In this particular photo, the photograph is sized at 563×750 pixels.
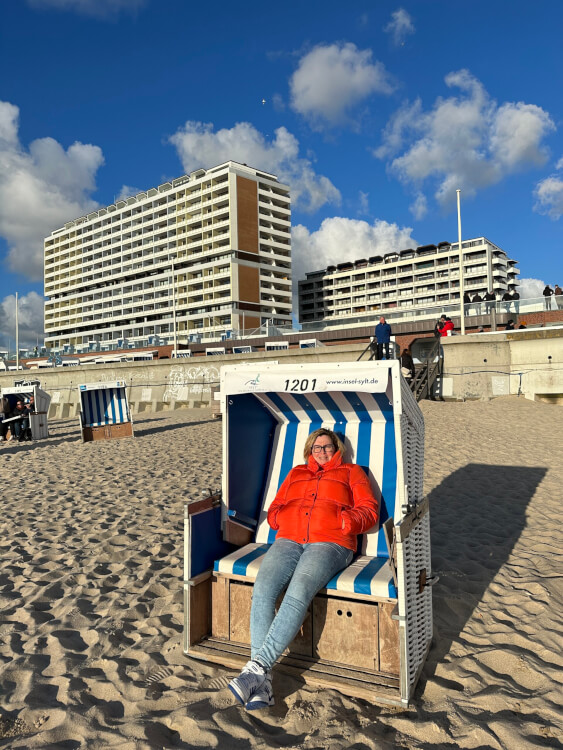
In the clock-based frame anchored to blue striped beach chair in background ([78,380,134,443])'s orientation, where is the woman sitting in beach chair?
The woman sitting in beach chair is roughly at 12 o'clock from the blue striped beach chair in background.

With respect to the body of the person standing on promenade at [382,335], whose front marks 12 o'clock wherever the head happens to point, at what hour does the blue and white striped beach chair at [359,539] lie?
The blue and white striped beach chair is roughly at 12 o'clock from the person standing on promenade.

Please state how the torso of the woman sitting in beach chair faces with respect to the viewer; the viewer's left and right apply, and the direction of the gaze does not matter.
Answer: facing the viewer and to the left of the viewer

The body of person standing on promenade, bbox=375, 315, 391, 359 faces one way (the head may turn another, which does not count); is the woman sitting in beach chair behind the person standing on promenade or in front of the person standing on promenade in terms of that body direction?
in front

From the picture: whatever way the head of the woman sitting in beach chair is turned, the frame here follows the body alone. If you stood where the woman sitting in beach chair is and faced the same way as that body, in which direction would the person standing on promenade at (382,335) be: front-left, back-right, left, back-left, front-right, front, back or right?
back-right

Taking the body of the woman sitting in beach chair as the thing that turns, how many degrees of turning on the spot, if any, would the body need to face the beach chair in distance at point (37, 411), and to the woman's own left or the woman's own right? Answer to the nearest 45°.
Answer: approximately 90° to the woman's own right

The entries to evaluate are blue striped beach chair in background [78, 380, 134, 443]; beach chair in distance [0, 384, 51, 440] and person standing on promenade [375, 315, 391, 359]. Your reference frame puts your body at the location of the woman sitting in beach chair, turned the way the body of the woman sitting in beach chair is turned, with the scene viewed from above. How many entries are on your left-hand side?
0

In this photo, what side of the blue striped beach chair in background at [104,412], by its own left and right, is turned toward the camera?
front

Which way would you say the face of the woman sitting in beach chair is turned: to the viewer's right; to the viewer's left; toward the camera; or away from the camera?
toward the camera

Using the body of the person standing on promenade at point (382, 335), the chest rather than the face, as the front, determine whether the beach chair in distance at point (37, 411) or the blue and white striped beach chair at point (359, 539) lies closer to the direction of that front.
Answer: the blue and white striped beach chair

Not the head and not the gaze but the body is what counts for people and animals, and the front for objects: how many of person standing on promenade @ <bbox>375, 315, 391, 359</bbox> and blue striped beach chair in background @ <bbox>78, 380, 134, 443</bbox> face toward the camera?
2

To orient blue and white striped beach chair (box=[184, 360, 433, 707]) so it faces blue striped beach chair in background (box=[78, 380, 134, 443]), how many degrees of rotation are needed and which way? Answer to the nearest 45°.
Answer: approximately 90° to its right

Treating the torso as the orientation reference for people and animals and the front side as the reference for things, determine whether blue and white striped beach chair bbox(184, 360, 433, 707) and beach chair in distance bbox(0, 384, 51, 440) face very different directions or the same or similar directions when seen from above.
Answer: same or similar directions

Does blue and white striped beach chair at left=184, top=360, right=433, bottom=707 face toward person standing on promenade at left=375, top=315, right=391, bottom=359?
no
